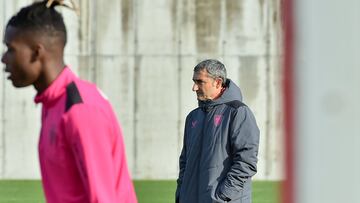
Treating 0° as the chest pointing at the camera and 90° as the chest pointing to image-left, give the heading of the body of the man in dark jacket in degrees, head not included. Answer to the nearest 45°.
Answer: approximately 45°

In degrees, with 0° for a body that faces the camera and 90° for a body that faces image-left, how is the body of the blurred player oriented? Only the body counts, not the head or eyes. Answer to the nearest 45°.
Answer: approximately 90°

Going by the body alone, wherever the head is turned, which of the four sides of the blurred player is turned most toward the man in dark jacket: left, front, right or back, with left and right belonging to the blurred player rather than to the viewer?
right

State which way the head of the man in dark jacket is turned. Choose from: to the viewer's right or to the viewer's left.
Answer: to the viewer's left
